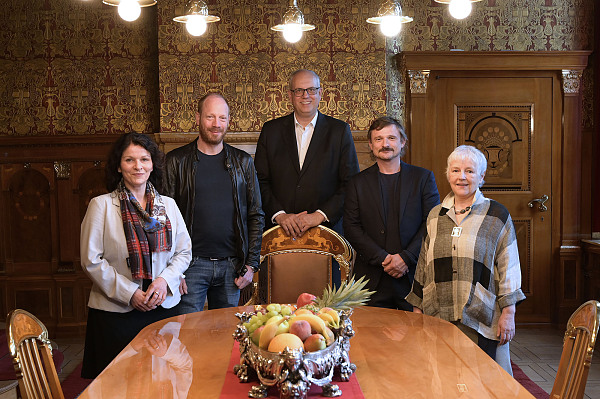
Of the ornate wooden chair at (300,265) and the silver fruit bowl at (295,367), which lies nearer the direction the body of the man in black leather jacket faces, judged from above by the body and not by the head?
the silver fruit bowl

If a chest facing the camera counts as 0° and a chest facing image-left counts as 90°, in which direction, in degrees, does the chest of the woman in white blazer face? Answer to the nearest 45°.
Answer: approximately 315°

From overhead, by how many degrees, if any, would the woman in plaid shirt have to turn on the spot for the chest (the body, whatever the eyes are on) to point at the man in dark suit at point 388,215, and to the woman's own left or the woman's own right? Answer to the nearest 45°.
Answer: approximately 90° to the woman's own right
